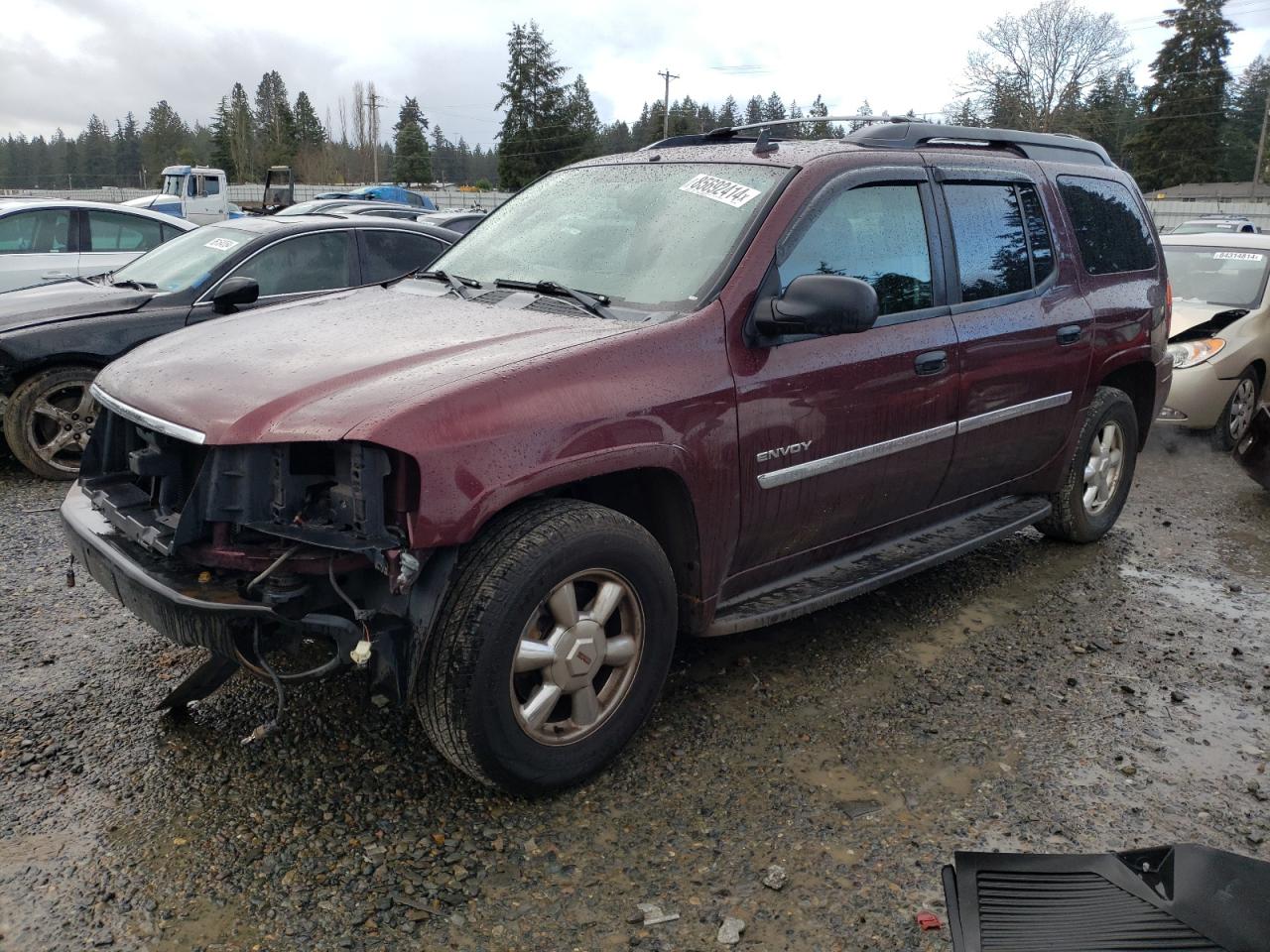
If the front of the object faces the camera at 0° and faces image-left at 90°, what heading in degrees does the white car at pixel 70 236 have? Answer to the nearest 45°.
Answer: approximately 90°

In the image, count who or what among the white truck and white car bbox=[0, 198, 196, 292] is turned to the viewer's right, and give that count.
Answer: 0

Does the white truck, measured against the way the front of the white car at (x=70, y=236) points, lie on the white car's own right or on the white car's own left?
on the white car's own right

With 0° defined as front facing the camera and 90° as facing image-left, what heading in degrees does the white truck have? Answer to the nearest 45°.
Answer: approximately 45°

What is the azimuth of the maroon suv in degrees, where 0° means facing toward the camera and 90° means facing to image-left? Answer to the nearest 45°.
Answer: approximately 45°

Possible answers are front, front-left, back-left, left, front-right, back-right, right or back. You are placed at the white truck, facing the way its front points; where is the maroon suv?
front-left

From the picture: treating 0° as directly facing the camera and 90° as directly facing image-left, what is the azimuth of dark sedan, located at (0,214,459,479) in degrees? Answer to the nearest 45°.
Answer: approximately 45°

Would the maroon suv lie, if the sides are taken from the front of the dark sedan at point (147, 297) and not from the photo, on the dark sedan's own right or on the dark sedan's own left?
on the dark sedan's own left

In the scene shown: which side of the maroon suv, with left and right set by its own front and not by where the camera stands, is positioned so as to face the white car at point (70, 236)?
right

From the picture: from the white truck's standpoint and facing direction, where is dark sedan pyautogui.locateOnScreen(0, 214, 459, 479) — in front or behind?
in front

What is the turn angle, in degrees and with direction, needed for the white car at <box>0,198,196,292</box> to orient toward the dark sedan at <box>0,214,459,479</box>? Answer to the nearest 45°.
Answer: approximately 90° to its left

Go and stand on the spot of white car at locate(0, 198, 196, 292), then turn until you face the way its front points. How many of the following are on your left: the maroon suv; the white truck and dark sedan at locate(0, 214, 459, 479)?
2
